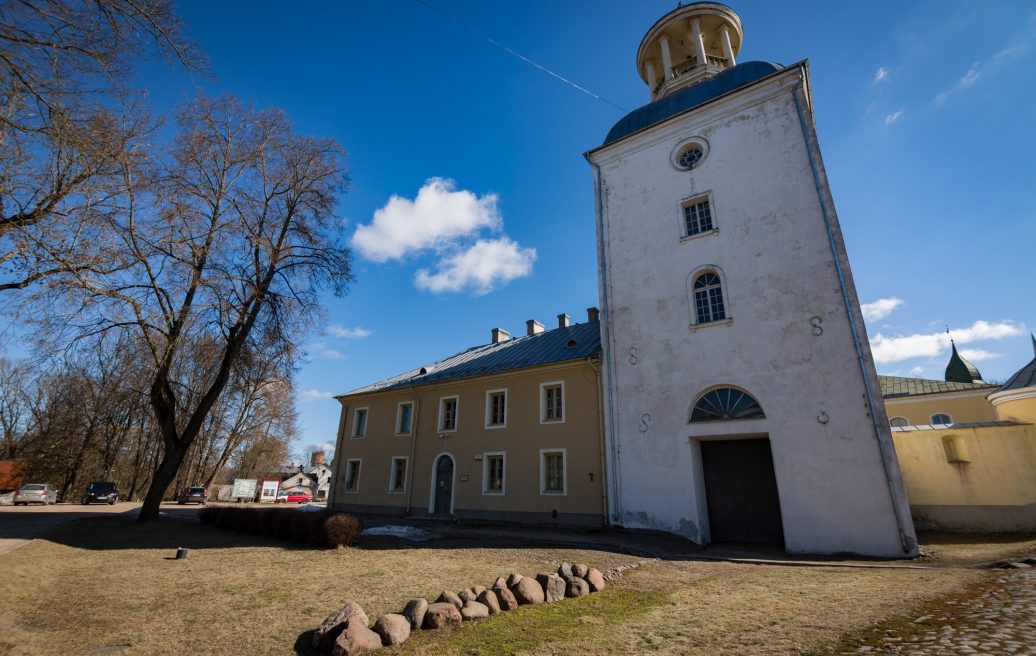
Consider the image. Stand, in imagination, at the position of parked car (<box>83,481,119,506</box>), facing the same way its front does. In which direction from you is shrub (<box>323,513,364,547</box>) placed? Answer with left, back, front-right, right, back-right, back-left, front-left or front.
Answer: front

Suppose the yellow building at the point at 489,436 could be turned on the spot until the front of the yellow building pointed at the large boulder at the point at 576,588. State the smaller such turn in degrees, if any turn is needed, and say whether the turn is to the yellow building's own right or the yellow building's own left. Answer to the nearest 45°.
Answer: approximately 45° to the yellow building's own left

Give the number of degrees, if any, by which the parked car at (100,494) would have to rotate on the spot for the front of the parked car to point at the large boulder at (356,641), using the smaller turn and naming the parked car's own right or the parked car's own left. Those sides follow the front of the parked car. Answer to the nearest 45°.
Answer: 0° — it already faces it

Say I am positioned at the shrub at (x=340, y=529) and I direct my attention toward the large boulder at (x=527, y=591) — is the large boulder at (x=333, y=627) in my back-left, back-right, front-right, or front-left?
front-right

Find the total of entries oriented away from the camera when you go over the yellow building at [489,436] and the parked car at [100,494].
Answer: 0

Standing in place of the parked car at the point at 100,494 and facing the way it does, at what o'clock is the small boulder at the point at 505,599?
The small boulder is roughly at 12 o'clock from the parked car.

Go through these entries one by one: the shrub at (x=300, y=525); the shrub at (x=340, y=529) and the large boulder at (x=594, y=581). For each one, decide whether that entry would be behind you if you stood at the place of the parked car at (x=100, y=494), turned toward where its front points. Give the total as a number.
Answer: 0

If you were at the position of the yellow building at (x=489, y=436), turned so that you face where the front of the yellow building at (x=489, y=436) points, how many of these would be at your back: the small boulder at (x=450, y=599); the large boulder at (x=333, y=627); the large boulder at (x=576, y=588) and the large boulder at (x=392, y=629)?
0

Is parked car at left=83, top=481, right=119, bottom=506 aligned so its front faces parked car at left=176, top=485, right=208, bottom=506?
no

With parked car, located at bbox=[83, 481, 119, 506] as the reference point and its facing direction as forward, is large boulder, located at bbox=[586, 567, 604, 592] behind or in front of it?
in front

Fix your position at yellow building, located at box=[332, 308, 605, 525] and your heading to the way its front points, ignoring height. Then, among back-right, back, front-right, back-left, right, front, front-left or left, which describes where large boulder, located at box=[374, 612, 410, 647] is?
front-left

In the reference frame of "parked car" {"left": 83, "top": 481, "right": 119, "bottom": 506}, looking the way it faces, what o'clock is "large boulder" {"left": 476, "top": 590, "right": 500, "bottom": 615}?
The large boulder is roughly at 12 o'clock from the parked car.

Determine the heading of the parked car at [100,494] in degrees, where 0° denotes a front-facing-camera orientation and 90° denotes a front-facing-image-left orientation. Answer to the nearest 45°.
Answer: approximately 0°

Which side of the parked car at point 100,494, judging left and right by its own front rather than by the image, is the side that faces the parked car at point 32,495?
right

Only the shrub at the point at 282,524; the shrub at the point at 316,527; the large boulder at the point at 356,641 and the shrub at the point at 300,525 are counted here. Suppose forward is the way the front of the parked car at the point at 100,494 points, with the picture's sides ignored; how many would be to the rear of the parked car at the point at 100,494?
0

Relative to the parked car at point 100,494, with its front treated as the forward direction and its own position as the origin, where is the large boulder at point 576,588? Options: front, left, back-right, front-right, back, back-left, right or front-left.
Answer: front

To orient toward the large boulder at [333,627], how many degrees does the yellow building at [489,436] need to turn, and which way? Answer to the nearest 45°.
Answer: approximately 45° to its left
